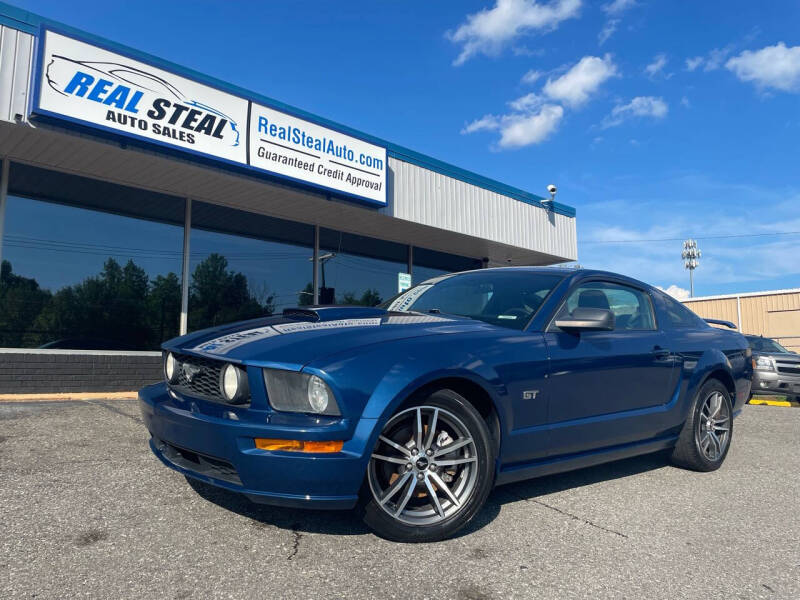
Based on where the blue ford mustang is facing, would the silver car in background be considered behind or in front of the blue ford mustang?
behind

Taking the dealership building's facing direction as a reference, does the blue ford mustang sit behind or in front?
in front

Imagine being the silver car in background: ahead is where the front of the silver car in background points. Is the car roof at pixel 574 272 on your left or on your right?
on your right

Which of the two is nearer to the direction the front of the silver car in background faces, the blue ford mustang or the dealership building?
the blue ford mustang

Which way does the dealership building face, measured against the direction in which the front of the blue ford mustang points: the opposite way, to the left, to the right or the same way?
to the left

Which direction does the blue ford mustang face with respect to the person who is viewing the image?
facing the viewer and to the left of the viewer

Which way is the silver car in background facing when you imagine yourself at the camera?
facing the viewer and to the right of the viewer

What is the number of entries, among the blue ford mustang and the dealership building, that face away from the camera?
0

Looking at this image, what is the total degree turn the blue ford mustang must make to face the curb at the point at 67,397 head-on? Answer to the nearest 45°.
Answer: approximately 90° to its right

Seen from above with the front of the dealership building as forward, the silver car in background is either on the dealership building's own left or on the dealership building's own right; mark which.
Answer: on the dealership building's own left

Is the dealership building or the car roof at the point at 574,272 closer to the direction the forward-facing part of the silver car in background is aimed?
the car roof

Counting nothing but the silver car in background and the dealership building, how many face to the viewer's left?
0

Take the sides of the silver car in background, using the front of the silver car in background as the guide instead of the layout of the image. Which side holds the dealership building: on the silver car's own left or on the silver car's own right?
on the silver car's own right
